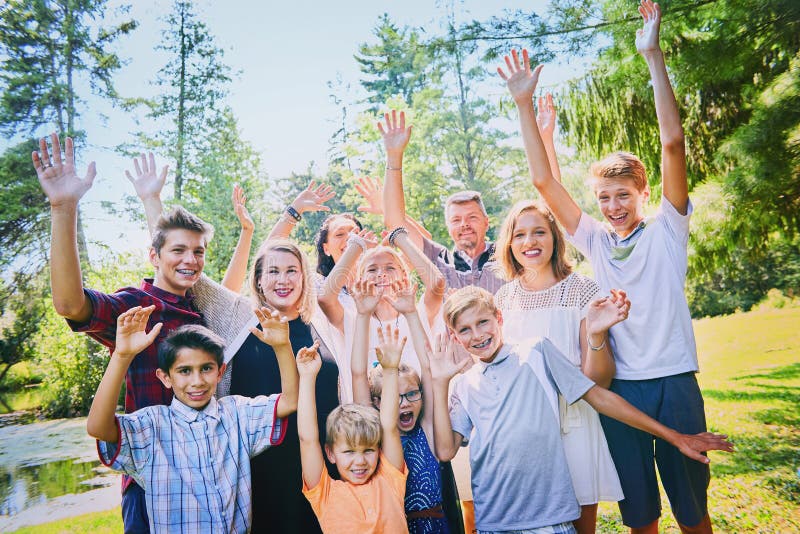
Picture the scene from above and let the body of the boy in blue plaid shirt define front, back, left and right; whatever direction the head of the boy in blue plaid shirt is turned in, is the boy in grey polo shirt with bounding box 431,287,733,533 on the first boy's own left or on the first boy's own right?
on the first boy's own left

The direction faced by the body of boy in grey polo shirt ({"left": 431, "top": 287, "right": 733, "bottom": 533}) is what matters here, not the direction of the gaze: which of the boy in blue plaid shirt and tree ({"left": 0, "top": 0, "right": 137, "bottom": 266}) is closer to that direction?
the boy in blue plaid shirt

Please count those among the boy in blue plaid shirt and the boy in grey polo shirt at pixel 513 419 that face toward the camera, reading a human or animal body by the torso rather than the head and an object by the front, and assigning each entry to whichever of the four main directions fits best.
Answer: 2

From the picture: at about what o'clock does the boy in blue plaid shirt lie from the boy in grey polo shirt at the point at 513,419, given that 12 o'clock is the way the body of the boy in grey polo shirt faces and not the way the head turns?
The boy in blue plaid shirt is roughly at 2 o'clock from the boy in grey polo shirt.

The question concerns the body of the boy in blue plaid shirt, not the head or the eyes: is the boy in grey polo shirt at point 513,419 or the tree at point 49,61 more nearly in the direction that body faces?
the boy in grey polo shirt

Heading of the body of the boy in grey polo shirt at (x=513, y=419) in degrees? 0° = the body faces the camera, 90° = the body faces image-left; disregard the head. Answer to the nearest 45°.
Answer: approximately 0°

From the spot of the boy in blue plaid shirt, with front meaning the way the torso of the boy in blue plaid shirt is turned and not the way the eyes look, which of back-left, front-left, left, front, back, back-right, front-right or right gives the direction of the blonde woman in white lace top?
left

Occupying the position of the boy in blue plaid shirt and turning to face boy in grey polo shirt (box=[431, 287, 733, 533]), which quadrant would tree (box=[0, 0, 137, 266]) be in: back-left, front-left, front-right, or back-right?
back-left

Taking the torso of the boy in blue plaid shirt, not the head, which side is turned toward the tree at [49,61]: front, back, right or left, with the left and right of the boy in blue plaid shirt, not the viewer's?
back
